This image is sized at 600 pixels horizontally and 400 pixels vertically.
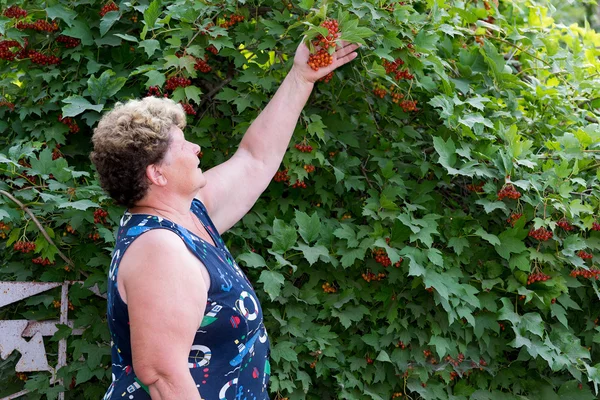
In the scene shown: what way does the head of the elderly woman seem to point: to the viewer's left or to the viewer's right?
to the viewer's right

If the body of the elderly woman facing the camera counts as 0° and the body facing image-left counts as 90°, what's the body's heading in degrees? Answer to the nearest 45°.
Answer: approximately 270°

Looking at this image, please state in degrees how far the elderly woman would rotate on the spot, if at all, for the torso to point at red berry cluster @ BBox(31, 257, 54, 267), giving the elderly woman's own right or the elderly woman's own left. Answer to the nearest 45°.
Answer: approximately 135° to the elderly woman's own left

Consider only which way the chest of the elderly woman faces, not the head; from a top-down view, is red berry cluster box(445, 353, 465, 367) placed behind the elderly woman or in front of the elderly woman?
in front

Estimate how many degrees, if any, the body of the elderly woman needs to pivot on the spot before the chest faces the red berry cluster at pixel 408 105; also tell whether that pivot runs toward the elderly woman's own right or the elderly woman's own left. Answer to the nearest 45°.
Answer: approximately 45° to the elderly woman's own left

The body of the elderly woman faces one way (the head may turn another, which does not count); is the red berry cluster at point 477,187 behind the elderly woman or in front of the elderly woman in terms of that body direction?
in front

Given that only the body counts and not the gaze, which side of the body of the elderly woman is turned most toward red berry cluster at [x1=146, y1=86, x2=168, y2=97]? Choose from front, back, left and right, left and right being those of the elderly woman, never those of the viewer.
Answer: left
